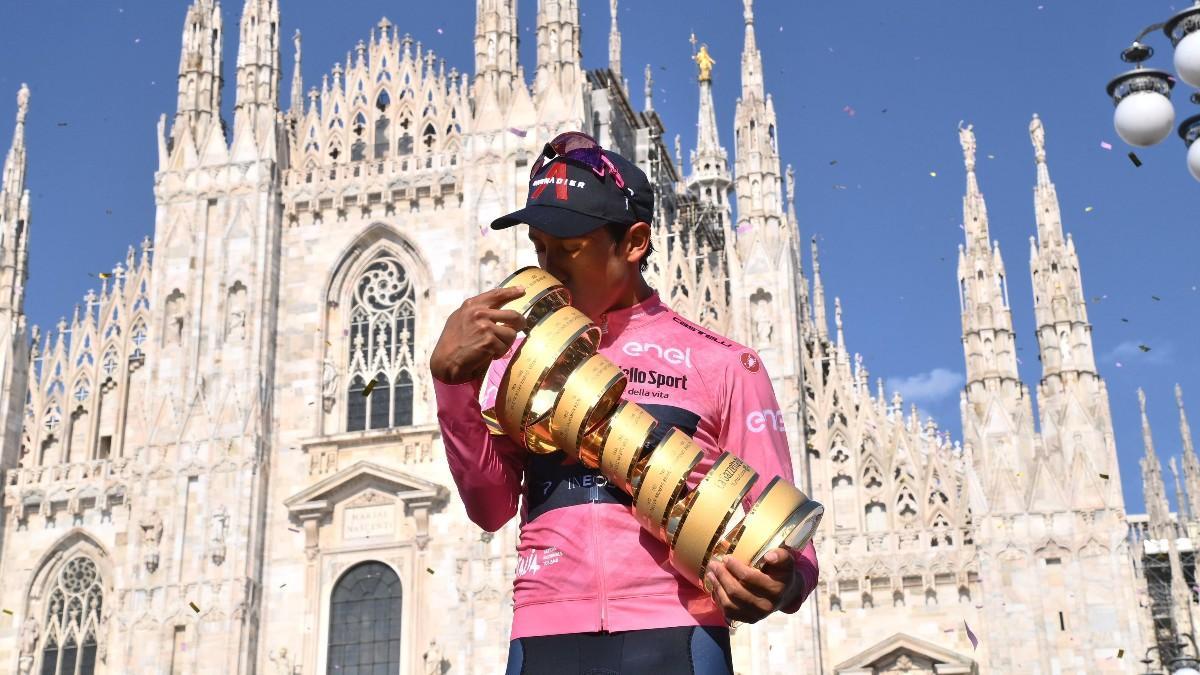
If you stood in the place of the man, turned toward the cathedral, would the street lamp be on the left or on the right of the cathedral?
right

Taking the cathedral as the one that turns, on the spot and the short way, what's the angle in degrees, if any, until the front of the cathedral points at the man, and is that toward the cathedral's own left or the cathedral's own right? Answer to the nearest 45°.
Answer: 0° — it already faces them

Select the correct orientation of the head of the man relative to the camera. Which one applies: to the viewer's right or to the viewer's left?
to the viewer's left

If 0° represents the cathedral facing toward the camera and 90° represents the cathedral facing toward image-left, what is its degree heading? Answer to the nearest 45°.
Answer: approximately 0°
